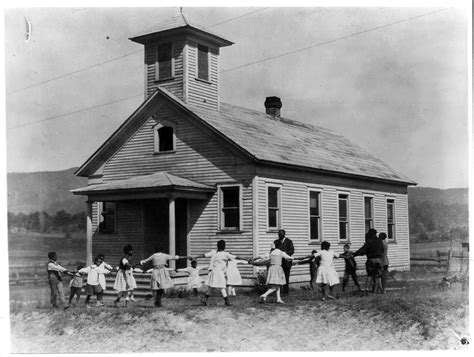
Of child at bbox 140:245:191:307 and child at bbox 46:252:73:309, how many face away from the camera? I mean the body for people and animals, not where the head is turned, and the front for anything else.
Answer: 1

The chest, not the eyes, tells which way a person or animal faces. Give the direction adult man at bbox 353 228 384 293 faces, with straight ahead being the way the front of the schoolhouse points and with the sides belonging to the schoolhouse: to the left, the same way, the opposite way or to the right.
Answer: to the right

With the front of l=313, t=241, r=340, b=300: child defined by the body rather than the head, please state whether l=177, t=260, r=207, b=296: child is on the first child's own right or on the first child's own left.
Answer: on the first child's own left

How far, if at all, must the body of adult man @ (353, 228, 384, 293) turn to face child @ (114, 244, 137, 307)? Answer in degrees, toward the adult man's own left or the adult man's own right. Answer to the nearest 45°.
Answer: approximately 45° to the adult man's own left

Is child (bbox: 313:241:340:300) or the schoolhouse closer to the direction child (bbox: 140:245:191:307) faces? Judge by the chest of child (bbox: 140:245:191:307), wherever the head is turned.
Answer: the schoolhouse

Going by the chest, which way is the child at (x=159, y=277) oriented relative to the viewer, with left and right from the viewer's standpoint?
facing away from the viewer

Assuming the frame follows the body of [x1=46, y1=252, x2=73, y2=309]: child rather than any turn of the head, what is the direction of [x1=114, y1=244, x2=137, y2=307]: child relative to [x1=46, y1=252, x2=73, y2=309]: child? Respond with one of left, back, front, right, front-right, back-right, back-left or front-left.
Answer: front

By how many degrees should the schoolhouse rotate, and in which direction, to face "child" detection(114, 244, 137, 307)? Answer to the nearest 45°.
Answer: approximately 45° to its left

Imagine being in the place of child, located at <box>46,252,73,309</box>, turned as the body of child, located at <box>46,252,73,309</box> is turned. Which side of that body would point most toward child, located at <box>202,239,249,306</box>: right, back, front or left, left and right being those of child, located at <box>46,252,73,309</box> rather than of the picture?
front

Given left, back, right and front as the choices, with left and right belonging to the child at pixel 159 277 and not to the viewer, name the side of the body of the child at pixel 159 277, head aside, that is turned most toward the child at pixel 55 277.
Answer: left
